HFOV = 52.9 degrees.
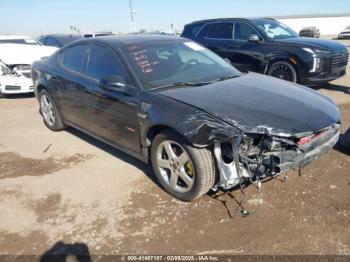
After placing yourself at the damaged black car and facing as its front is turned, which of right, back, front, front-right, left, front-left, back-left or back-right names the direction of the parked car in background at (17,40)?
back

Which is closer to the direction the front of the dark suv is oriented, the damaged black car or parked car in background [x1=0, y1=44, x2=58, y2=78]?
the damaged black car

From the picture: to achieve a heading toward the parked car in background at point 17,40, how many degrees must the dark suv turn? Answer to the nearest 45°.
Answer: approximately 135° to its right

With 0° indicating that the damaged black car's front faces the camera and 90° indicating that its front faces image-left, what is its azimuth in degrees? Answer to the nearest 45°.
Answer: approximately 315°

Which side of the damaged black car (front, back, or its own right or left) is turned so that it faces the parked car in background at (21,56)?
back

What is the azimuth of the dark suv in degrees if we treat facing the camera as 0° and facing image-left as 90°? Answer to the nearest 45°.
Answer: approximately 315°

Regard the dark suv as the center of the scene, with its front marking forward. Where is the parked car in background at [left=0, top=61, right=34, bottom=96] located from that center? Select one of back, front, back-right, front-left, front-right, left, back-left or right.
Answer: back-right

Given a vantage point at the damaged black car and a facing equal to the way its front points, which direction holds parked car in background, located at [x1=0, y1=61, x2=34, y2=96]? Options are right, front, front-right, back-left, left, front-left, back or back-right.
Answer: back
